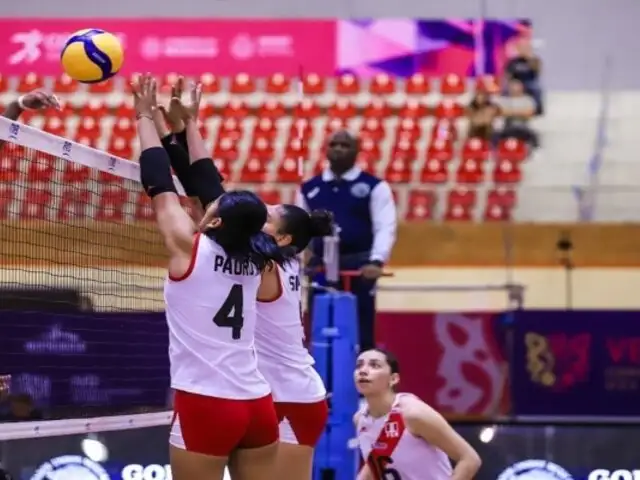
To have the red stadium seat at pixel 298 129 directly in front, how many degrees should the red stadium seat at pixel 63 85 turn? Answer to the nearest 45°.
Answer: approximately 45° to its left

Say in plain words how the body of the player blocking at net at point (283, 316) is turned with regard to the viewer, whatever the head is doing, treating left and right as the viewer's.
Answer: facing away from the viewer and to the left of the viewer

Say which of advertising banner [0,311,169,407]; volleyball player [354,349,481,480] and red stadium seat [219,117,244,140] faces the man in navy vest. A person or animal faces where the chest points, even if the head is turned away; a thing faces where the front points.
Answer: the red stadium seat

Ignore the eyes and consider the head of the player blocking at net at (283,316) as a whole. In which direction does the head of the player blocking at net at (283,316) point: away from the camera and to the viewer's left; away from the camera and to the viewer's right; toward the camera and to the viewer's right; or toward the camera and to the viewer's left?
away from the camera and to the viewer's left

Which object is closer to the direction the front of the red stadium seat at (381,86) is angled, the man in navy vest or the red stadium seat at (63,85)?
the man in navy vest

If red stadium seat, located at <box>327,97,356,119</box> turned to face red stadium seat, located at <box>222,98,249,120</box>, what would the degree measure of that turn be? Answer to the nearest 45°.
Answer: approximately 90° to its right

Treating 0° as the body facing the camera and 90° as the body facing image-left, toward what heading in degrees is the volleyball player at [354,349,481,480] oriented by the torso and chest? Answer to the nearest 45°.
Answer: approximately 45°
